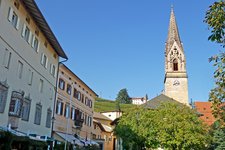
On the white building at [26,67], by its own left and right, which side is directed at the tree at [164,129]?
left

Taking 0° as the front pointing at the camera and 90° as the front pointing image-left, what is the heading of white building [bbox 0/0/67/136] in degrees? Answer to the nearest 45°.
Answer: approximately 315°
